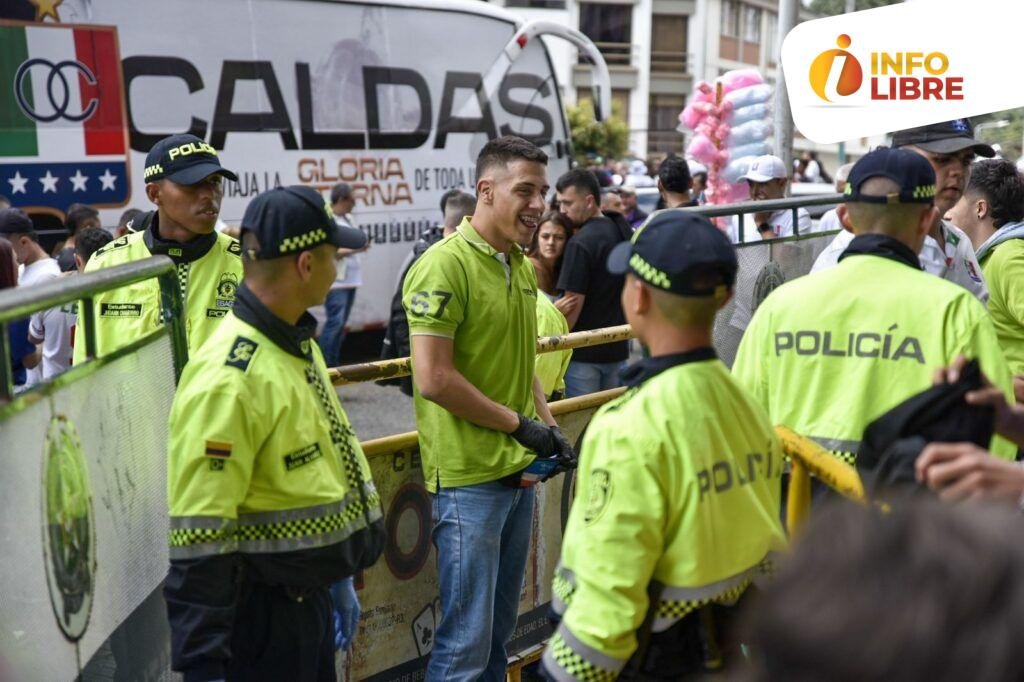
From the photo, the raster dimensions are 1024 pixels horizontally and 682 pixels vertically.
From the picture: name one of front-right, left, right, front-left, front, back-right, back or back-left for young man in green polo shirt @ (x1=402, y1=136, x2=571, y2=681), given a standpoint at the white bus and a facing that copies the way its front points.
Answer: right

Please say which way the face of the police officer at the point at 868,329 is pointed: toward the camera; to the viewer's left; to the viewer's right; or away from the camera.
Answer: away from the camera

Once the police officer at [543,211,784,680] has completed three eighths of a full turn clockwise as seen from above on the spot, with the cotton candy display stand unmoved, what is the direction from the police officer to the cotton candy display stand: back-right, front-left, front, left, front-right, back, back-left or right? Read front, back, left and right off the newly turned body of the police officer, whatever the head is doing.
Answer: left

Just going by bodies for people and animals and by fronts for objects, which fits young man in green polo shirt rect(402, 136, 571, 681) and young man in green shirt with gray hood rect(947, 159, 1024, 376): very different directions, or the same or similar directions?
very different directions

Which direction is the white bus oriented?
to the viewer's right

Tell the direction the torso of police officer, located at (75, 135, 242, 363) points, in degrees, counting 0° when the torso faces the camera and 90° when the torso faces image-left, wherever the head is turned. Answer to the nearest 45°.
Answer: approximately 315°

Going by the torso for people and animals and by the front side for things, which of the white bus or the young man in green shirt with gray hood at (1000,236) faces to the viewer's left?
the young man in green shirt with gray hood

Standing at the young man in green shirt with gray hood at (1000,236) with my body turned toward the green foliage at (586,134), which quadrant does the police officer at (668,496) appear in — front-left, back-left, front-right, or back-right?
back-left

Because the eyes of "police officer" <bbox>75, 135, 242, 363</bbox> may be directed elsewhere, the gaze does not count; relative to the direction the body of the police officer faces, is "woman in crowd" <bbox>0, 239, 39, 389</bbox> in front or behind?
behind

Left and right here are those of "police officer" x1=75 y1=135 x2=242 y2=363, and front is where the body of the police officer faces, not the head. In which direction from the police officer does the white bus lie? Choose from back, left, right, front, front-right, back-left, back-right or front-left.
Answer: back-left

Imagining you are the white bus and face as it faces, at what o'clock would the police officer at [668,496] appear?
The police officer is roughly at 3 o'clock from the white bus.

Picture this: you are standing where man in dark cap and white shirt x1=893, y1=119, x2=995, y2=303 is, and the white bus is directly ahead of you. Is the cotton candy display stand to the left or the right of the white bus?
right

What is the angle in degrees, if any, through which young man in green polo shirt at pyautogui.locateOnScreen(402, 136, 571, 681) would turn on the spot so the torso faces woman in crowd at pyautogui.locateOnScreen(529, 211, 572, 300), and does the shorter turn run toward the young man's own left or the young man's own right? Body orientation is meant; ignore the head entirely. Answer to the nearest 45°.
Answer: approximately 135° to the young man's own left
